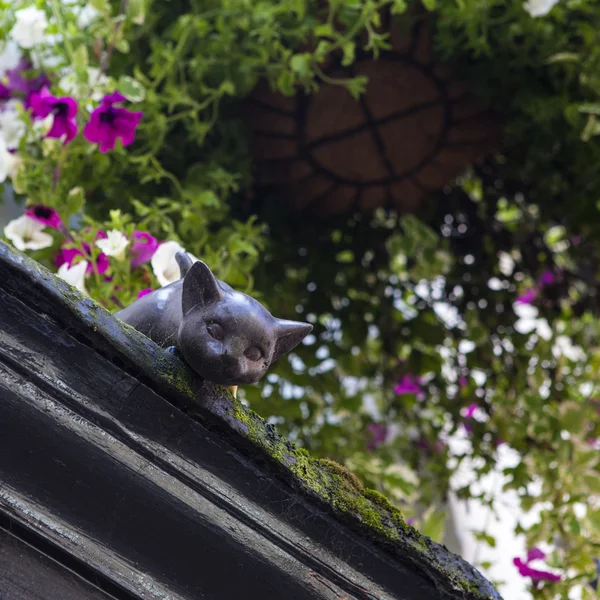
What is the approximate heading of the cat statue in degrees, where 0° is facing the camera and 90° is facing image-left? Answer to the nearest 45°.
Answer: approximately 315°

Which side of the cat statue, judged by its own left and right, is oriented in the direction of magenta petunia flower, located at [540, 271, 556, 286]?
left
